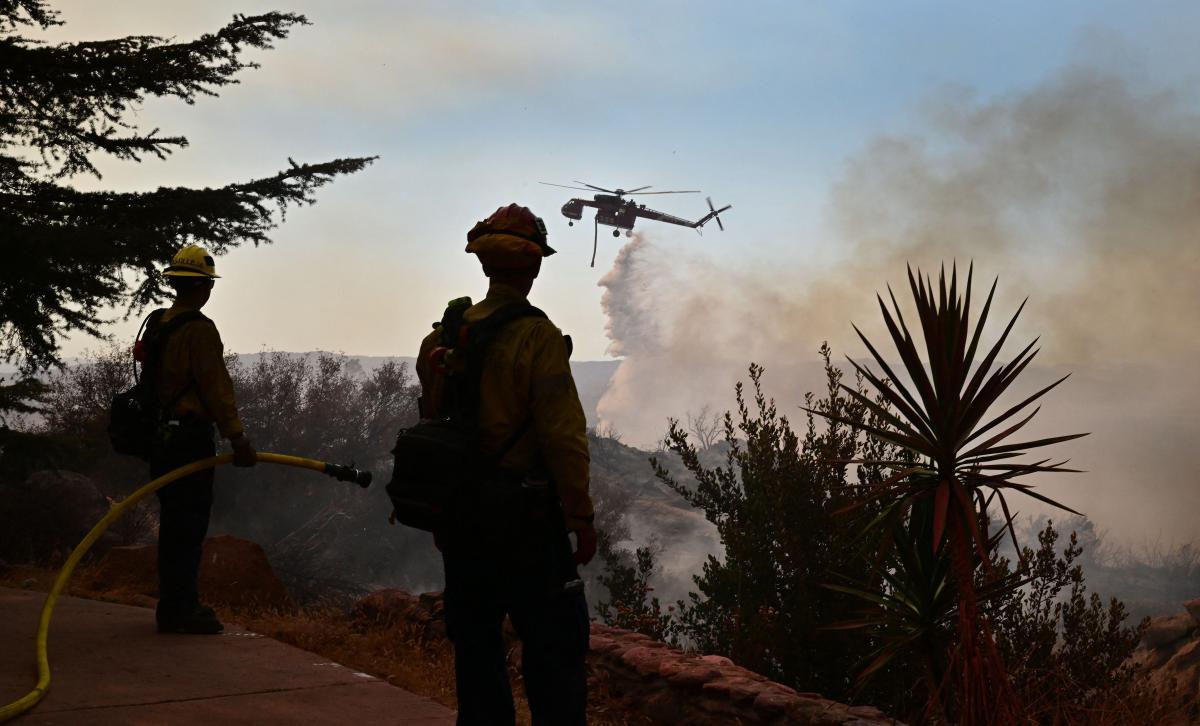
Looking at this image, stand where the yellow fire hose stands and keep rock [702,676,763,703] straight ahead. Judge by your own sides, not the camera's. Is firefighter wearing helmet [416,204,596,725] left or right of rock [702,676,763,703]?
right

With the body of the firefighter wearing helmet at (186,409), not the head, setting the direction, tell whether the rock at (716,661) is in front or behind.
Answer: in front

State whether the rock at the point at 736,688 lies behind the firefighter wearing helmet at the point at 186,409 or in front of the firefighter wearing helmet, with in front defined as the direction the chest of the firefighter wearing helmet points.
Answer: in front

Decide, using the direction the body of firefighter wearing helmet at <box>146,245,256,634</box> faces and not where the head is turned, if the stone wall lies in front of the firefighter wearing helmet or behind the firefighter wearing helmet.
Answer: in front

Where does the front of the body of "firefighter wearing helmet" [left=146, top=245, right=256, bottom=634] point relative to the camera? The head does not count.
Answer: to the viewer's right

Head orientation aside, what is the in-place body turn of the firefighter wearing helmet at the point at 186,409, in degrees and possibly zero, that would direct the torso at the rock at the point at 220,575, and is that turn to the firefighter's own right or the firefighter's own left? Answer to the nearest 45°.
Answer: approximately 90° to the firefighter's own left

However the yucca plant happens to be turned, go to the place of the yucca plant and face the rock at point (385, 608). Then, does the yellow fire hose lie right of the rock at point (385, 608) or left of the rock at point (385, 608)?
left
